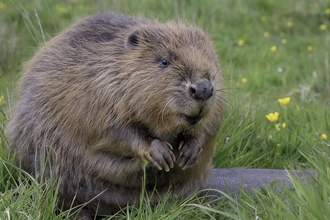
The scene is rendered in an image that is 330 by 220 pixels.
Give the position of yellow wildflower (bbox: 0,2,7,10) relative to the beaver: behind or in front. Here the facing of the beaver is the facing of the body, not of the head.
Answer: behind

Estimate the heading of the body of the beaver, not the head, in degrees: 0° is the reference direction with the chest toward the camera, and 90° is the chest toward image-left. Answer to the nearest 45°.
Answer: approximately 315°

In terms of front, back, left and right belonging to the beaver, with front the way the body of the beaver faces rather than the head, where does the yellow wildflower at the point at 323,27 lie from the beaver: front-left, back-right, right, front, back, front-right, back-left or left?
left
